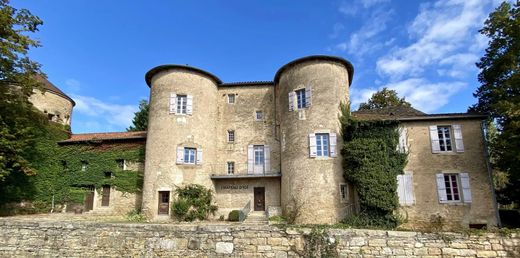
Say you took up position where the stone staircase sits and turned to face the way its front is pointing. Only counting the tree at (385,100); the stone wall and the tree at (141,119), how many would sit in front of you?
1

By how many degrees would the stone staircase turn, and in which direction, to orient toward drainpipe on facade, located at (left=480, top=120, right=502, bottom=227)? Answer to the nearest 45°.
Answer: approximately 90° to its left

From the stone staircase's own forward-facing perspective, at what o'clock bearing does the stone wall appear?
The stone wall is roughly at 12 o'clock from the stone staircase.

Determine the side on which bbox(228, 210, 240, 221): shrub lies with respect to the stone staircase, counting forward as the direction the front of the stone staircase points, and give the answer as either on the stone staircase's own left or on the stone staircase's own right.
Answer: on the stone staircase's own right

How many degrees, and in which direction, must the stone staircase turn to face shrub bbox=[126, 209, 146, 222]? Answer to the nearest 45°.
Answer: approximately 90° to its right

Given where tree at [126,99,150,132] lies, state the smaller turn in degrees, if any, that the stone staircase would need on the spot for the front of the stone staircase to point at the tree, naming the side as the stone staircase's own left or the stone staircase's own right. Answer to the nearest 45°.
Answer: approximately 135° to the stone staircase's own right

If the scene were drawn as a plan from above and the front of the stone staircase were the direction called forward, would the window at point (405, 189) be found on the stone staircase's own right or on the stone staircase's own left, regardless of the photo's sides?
on the stone staircase's own left

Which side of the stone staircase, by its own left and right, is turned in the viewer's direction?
front

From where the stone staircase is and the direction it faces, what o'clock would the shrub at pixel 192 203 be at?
The shrub is roughly at 3 o'clock from the stone staircase.

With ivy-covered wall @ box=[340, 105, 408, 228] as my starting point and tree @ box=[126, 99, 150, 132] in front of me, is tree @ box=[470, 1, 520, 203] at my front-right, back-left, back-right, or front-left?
back-right

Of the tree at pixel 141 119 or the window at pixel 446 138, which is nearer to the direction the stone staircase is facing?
the window

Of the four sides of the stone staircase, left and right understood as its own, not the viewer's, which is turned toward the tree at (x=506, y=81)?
left

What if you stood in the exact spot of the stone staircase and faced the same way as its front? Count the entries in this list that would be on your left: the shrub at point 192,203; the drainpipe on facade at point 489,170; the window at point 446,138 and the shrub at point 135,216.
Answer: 2

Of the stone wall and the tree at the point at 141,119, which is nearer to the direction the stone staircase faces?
the stone wall

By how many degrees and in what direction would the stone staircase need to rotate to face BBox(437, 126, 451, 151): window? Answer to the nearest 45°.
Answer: approximately 90° to its left

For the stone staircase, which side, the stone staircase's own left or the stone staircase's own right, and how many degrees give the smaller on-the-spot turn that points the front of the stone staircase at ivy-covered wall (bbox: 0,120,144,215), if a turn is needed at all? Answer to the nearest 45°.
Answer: approximately 90° to the stone staircase's own right

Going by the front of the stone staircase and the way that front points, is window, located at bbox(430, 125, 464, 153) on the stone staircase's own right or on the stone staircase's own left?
on the stone staircase's own left

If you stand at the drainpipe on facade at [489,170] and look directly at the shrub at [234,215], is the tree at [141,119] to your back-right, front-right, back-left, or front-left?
front-right
